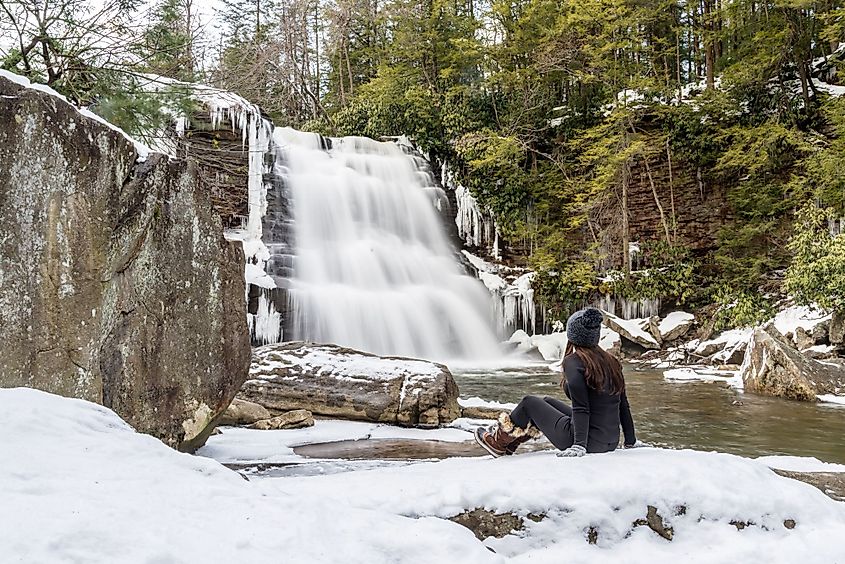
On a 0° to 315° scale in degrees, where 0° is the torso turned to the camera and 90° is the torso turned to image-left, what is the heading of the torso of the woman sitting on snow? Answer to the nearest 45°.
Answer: approximately 135°

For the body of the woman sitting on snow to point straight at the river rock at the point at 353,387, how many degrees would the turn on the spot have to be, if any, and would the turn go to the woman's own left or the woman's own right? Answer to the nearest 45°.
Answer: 0° — they already face it

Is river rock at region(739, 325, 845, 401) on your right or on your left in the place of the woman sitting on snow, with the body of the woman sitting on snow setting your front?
on your right

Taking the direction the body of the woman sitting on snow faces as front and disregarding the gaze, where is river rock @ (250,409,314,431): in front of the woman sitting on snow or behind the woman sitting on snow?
in front

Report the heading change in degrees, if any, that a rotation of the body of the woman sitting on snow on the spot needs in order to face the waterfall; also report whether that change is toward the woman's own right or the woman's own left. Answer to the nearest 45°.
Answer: approximately 45° to the woman's own right

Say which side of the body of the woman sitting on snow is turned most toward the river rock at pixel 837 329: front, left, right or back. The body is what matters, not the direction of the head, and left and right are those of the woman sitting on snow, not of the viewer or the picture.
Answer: right
